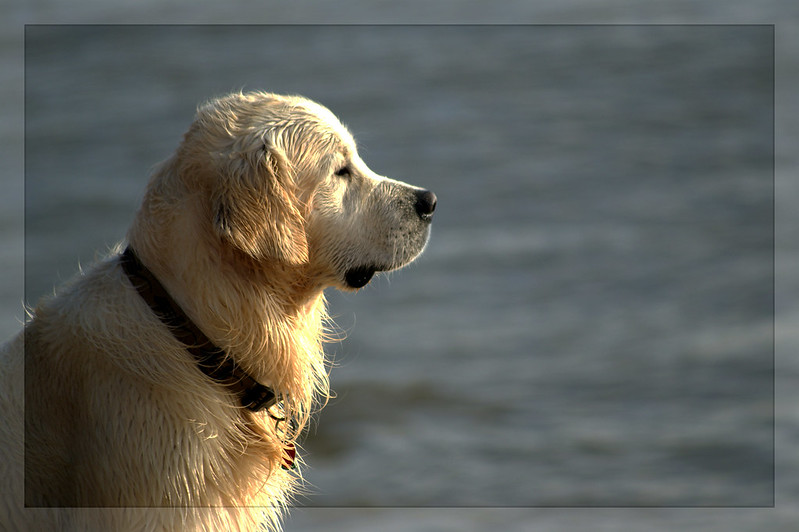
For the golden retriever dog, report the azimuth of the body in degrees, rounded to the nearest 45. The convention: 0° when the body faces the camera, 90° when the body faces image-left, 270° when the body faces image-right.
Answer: approximately 270°
